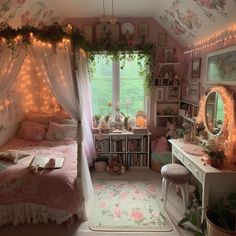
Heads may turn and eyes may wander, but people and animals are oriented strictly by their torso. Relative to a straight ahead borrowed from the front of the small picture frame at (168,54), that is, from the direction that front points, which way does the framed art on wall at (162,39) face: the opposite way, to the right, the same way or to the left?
the same way

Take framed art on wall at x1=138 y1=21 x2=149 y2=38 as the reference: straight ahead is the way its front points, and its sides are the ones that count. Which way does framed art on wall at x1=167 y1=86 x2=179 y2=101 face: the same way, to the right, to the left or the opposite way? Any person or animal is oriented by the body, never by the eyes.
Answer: the same way

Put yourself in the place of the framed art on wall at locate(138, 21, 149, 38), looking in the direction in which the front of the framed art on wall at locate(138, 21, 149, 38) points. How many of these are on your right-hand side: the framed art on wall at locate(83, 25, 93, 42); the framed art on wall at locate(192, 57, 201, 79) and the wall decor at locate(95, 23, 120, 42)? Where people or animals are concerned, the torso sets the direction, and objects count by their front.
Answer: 2

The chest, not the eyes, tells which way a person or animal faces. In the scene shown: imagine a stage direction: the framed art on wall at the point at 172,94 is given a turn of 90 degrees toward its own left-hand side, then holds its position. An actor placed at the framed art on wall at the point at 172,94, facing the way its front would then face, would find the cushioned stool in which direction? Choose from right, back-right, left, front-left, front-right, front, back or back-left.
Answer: right

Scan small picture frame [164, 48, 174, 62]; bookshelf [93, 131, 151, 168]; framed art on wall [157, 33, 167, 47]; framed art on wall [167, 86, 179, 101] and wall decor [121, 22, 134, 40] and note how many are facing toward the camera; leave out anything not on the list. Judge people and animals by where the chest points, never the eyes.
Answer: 5

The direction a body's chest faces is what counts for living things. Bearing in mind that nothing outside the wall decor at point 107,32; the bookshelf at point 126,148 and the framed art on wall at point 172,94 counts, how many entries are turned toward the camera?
3

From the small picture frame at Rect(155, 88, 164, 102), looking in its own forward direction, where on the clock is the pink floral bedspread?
The pink floral bedspread is roughly at 1 o'clock from the small picture frame.

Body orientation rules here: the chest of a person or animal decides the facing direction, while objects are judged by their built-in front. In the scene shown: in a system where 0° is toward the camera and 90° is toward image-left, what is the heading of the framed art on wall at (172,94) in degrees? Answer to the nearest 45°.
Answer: approximately 0°

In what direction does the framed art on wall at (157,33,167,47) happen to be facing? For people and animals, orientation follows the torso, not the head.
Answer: toward the camera

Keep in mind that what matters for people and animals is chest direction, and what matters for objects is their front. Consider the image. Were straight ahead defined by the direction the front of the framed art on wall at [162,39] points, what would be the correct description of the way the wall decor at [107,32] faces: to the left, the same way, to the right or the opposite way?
the same way

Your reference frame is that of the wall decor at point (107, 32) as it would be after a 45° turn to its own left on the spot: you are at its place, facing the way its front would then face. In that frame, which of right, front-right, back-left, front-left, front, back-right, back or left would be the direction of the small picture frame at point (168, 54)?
front-left

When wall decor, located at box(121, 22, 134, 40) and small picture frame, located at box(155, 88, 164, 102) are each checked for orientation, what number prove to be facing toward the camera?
2

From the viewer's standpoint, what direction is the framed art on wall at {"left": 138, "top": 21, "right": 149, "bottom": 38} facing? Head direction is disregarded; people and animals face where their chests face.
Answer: toward the camera

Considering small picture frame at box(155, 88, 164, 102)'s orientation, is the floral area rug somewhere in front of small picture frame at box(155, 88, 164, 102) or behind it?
in front

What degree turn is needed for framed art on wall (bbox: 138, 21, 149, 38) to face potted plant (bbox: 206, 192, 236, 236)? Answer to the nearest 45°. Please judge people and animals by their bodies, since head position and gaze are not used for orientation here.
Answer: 0° — it already faces it

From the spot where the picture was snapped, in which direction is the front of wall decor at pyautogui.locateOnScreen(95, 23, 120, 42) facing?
facing the viewer

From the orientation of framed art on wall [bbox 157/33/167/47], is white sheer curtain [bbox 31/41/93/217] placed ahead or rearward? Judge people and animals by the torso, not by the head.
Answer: ahead
